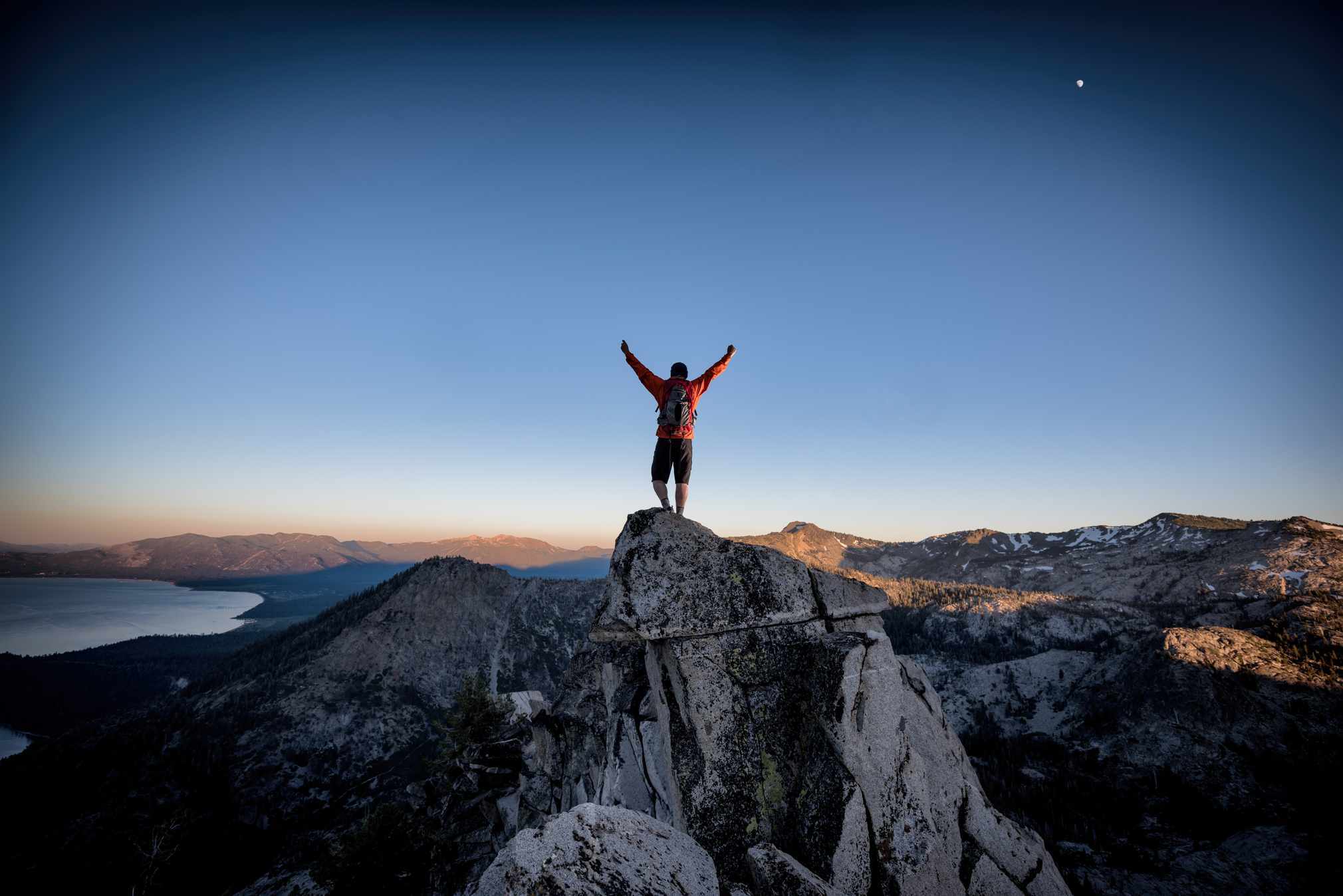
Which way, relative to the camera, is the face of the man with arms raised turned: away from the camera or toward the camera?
away from the camera

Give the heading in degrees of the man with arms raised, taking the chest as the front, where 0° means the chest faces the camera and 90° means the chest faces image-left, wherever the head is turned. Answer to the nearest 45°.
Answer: approximately 180°

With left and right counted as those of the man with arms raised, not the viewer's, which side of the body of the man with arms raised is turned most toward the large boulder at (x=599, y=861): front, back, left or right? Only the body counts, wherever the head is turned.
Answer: back
